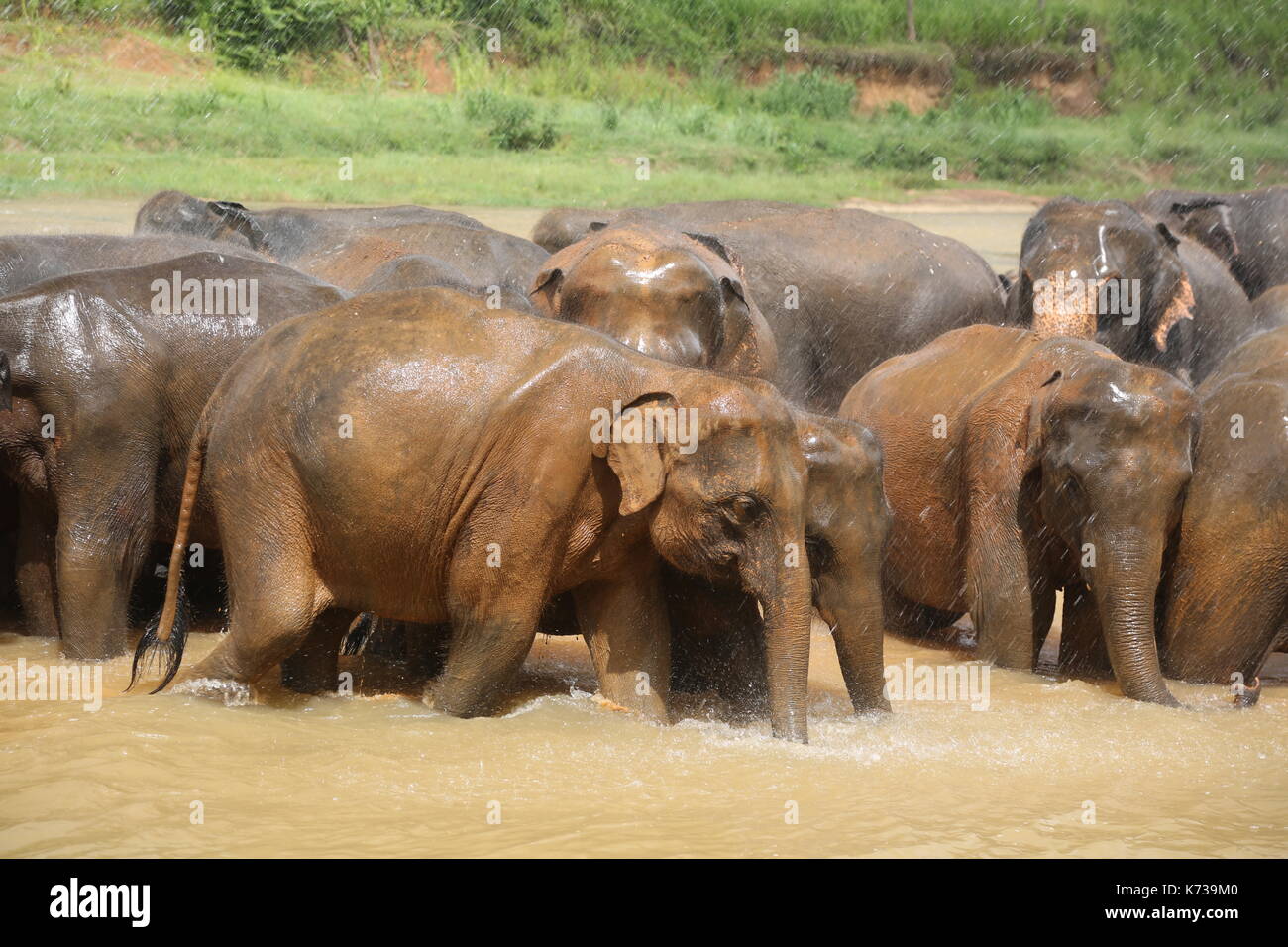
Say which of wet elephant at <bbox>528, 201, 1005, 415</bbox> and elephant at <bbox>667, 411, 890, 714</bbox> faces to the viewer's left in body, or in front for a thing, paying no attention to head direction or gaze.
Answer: the wet elephant

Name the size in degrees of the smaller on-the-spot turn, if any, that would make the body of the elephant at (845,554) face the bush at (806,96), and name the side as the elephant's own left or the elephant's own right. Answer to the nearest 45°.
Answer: approximately 135° to the elephant's own left

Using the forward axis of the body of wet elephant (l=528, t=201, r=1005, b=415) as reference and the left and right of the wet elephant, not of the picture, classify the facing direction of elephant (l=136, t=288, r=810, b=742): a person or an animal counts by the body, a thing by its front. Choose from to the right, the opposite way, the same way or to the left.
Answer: the opposite way

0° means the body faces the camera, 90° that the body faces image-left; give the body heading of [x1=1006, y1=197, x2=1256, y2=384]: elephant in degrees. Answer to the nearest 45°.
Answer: approximately 45°

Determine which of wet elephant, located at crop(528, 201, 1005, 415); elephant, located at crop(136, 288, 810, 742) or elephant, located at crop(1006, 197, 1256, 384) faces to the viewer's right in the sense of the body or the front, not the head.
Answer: elephant, located at crop(136, 288, 810, 742)

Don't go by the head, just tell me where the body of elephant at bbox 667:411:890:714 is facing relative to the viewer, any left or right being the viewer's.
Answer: facing the viewer and to the right of the viewer

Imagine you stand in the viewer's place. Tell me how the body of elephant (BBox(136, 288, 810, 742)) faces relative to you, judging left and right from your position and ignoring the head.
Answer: facing to the right of the viewer

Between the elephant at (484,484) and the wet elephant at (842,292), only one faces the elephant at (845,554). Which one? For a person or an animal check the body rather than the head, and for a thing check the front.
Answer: the elephant at (484,484)

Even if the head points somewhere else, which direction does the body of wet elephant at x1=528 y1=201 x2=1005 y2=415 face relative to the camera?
to the viewer's left

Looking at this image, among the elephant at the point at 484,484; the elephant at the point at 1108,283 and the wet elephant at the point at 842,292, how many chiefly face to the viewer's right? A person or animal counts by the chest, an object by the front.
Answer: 1

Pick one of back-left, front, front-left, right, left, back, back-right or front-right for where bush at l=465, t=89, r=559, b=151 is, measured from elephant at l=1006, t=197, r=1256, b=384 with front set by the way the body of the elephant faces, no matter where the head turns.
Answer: right
